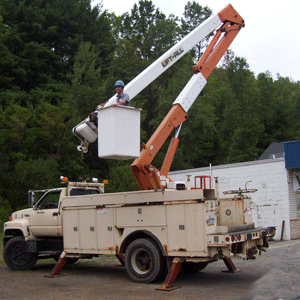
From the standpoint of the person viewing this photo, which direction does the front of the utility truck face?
facing away from the viewer and to the left of the viewer
